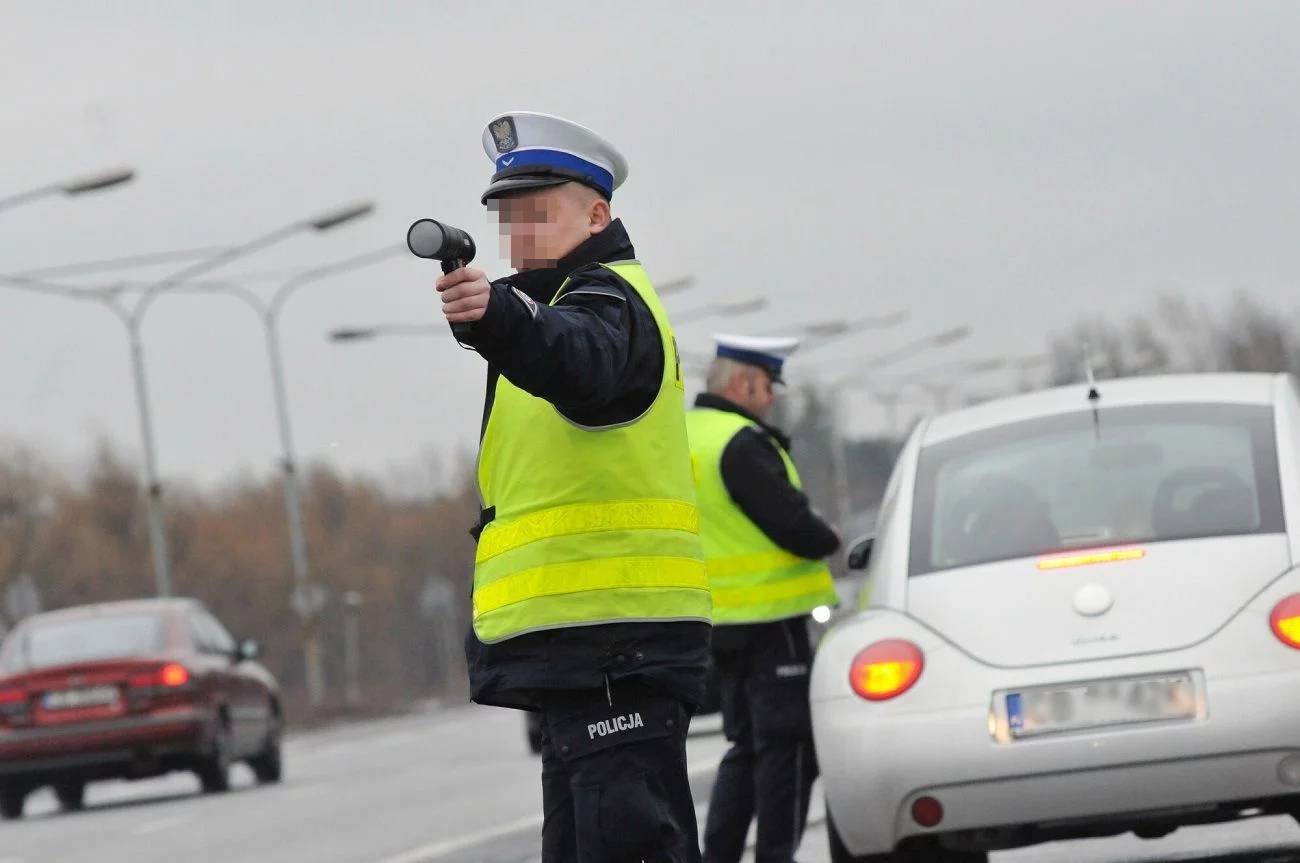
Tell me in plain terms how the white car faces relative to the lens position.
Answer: facing away from the viewer

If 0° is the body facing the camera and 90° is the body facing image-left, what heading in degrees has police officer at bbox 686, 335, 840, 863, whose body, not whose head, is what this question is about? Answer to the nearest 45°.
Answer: approximately 225°

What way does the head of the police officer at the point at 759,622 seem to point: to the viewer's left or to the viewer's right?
to the viewer's right

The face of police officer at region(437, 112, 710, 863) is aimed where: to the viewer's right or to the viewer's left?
to the viewer's left

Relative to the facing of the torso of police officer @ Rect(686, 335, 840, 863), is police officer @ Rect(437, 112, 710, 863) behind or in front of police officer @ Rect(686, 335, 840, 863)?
behind

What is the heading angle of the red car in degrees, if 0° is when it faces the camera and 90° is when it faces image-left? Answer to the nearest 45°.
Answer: approximately 225°
